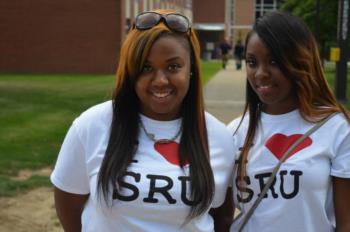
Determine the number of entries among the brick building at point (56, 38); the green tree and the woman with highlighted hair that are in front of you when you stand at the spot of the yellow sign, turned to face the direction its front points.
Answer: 1

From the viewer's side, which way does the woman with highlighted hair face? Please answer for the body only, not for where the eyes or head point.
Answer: toward the camera

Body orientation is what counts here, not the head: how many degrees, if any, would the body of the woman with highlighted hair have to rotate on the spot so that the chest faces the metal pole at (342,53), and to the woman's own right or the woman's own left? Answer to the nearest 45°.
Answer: approximately 180°

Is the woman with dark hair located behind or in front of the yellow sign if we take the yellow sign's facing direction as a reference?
in front

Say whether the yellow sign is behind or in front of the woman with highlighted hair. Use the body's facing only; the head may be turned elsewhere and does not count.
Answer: behind

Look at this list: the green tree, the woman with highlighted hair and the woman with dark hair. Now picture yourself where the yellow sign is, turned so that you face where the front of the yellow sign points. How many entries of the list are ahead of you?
2

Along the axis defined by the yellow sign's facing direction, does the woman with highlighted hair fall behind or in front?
in front

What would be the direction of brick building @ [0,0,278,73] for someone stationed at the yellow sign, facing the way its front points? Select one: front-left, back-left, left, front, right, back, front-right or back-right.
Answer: back-right

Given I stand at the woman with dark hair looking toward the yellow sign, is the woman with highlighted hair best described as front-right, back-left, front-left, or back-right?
back-left

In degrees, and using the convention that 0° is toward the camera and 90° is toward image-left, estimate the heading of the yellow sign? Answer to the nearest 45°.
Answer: approximately 0°

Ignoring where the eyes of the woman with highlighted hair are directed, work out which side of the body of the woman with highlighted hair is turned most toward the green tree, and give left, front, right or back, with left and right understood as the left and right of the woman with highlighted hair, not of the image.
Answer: back

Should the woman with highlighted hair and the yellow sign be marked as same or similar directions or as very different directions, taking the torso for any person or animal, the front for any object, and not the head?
same or similar directions

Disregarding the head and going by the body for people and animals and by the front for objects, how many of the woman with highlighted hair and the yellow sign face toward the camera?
2

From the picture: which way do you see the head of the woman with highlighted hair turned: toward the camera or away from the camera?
toward the camera
